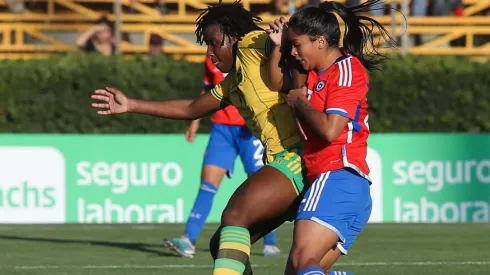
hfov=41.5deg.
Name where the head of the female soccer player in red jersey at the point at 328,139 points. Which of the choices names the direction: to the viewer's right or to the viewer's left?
to the viewer's left

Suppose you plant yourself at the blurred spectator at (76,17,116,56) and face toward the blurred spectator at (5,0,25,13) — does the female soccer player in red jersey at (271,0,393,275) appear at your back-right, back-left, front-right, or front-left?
back-left

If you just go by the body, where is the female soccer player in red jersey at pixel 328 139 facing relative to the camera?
to the viewer's left

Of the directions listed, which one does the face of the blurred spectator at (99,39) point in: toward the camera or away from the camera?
toward the camera
